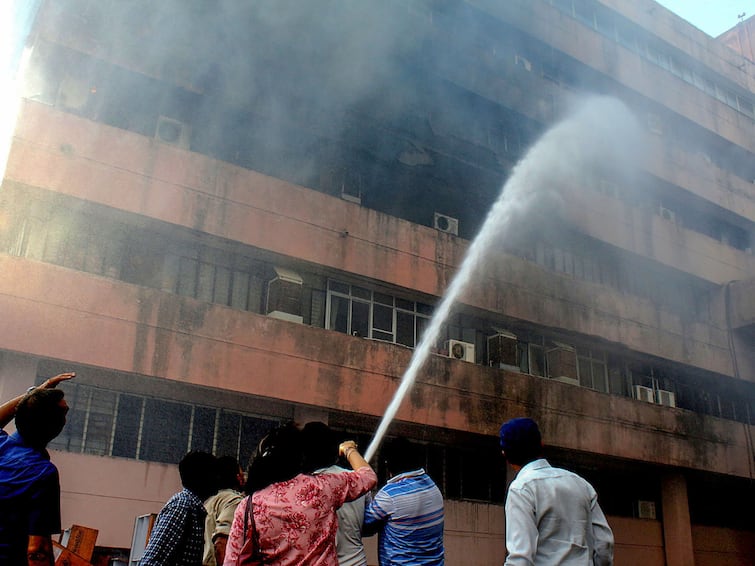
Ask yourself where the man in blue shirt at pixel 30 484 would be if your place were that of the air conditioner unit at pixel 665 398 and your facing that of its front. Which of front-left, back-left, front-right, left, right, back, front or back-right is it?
front-right

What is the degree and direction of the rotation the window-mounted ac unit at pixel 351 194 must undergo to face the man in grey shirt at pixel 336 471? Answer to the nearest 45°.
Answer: approximately 45° to its right

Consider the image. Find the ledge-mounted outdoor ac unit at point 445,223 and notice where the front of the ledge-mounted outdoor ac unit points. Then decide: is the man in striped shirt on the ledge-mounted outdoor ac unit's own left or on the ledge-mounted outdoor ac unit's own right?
on the ledge-mounted outdoor ac unit's own right

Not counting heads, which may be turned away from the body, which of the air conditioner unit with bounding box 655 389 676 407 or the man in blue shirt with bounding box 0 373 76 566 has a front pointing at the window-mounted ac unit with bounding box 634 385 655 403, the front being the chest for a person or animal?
the man in blue shirt

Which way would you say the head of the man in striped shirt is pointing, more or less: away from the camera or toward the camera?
away from the camera

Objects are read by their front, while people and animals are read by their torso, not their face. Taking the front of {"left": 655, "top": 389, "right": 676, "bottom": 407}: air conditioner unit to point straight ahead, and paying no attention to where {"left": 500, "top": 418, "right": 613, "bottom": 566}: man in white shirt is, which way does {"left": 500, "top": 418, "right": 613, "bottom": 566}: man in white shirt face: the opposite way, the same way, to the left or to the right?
the opposite way

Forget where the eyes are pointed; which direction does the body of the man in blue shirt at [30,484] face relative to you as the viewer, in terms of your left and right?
facing away from the viewer and to the right of the viewer

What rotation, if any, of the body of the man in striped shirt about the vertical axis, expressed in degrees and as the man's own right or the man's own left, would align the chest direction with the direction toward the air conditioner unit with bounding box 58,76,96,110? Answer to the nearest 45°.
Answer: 0° — they already face it

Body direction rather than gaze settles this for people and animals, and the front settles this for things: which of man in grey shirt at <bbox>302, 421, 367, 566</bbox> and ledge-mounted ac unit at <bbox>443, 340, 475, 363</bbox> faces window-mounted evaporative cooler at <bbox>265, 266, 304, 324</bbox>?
the man in grey shirt

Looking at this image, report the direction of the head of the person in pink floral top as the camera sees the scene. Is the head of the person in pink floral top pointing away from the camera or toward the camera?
away from the camera

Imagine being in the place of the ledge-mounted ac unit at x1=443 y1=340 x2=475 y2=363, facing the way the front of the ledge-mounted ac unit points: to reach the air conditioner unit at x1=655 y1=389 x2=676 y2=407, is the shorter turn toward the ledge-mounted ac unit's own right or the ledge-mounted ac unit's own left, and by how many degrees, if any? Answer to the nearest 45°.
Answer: approximately 90° to the ledge-mounted ac unit's own left

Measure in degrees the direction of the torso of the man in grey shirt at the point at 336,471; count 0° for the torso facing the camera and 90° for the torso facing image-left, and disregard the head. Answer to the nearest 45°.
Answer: approximately 180°
